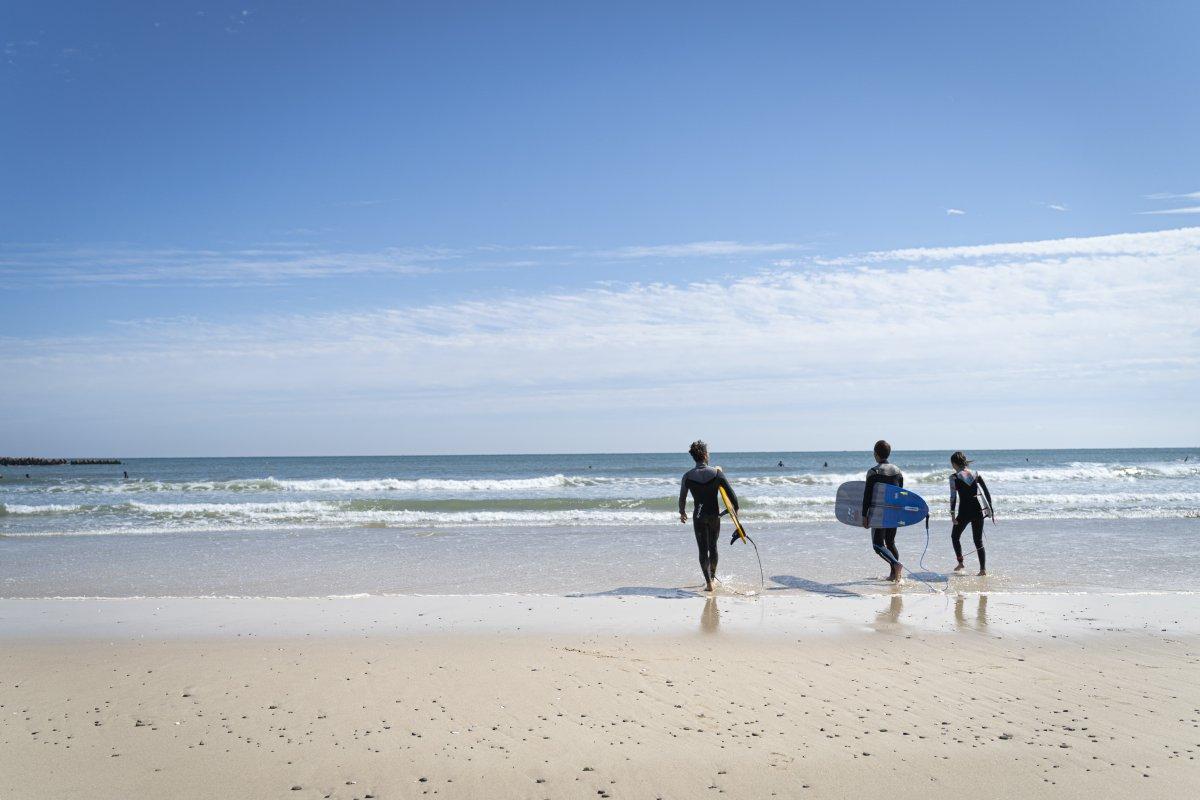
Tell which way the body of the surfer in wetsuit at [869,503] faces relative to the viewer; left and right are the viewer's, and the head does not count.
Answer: facing away from the viewer and to the left of the viewer

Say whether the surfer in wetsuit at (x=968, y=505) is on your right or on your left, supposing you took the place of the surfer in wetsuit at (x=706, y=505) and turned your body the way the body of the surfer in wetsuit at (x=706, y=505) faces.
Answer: on your right

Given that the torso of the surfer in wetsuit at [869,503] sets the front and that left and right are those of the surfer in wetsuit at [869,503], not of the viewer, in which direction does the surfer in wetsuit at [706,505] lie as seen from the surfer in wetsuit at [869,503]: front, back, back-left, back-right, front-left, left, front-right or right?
left

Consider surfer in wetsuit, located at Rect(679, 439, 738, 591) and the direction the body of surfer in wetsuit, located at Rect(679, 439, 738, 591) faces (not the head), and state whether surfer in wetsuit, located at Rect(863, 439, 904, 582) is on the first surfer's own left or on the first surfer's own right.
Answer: on the first surfer's own right

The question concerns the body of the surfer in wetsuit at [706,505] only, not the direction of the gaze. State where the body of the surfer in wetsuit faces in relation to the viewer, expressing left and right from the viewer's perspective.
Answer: facing away from the viewer

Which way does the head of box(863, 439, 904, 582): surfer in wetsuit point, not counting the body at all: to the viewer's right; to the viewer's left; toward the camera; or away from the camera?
away from the camera
